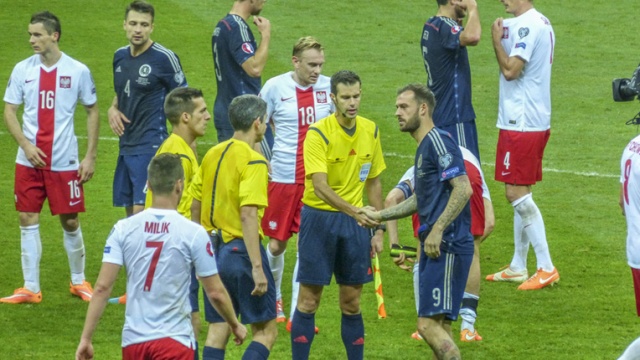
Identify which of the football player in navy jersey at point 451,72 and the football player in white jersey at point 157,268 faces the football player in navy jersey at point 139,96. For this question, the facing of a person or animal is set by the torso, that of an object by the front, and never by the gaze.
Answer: the football player in white jersey

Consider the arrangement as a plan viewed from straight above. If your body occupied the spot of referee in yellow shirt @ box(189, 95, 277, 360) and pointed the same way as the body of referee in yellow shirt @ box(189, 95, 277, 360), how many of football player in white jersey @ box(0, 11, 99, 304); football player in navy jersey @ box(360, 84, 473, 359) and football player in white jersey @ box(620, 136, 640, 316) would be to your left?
1

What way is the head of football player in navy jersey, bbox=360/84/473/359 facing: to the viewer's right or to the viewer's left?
to the viewer's left

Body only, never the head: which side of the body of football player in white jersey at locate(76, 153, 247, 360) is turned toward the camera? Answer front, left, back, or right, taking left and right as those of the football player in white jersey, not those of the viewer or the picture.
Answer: back

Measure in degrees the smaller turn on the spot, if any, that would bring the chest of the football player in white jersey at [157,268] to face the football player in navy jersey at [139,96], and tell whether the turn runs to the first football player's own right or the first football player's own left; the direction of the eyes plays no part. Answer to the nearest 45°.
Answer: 0° — they already face them

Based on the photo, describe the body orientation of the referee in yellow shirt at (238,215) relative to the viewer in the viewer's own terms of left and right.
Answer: facing away from the viewer and to the right of the viewer

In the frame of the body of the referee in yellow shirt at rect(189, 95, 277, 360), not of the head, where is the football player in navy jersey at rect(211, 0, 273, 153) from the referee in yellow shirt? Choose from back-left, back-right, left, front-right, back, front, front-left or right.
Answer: front-left
